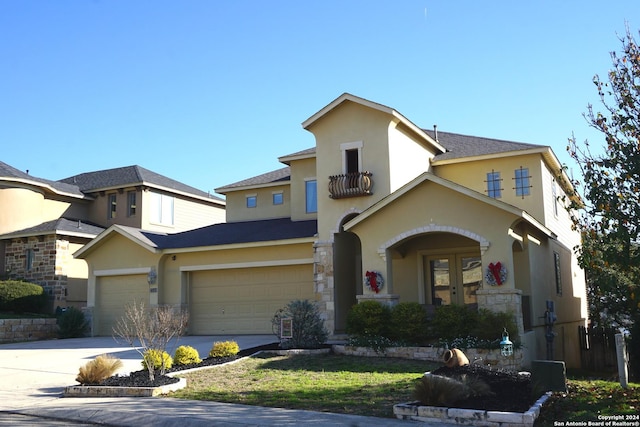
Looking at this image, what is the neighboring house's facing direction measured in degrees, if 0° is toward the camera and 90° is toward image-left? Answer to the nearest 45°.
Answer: approximately 45°

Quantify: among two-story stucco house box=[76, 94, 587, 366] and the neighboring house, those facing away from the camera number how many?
0

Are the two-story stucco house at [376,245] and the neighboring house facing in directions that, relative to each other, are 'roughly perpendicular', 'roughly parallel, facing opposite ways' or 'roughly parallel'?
roughly parallel

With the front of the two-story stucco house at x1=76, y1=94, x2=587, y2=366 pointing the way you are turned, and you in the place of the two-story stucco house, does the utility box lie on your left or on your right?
on your left

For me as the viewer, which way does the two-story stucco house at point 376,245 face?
facing the viewer and to the left of the viewer

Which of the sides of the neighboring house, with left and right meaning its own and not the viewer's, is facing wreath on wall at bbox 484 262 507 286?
left

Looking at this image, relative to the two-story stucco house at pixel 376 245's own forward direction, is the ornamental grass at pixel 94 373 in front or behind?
in front

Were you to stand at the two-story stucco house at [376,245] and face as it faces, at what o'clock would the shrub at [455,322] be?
The shrub is roughly at 10 o'clock from the two-story stucco house.

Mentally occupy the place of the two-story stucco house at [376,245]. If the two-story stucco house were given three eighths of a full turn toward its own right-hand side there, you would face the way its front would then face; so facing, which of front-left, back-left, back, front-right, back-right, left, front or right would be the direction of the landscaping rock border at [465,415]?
back

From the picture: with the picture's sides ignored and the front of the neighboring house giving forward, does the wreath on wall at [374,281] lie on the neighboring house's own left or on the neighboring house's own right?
on the neighboring house's own left

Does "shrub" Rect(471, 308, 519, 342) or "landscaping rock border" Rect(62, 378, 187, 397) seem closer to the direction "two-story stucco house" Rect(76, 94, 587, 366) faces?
the landscaping rock border

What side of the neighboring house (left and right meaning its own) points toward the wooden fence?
left

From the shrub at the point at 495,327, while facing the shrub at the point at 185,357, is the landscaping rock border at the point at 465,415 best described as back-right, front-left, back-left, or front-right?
front-left

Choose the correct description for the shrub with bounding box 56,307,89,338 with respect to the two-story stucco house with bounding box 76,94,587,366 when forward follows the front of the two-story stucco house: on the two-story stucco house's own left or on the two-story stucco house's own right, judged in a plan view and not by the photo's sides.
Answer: on the two-story stucco house's own right

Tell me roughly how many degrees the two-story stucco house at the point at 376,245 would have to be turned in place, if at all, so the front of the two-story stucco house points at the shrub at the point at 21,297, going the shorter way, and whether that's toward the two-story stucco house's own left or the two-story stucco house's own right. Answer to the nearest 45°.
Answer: approximately 45° to the two-story stucco house's own right

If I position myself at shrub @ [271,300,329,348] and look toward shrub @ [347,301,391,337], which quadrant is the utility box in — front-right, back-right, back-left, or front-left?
front-right
